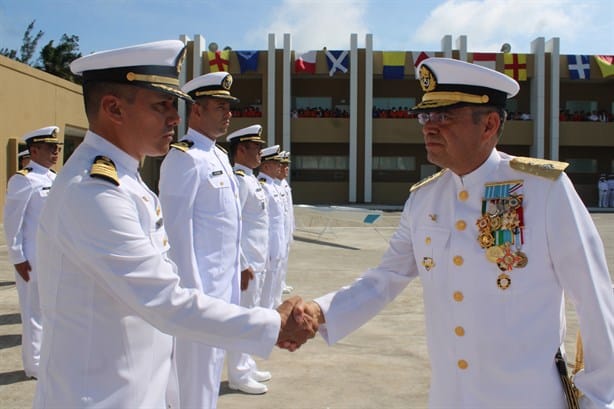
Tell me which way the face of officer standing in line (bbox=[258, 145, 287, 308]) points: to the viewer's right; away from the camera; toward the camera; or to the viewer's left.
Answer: to the viewer's right

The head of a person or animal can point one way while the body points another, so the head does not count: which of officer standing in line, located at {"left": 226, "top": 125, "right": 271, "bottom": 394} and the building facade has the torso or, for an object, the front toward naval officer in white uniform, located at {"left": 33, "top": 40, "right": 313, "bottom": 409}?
the building facade

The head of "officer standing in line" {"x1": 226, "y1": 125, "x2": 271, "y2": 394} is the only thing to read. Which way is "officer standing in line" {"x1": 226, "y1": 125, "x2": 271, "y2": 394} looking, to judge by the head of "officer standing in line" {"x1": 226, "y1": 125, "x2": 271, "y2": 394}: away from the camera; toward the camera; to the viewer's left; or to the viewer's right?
to the viewer's right

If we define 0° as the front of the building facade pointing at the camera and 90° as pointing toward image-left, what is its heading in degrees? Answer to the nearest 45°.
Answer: approximately 0°

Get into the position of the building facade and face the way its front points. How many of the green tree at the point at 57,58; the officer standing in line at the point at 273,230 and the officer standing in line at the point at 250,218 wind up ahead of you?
2

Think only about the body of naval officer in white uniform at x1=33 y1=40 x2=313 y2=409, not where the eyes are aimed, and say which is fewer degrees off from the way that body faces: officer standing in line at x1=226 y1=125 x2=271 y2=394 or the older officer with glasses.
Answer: the older officer with glasses

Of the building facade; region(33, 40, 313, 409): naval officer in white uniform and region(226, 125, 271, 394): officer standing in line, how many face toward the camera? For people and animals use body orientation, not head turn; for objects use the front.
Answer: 1

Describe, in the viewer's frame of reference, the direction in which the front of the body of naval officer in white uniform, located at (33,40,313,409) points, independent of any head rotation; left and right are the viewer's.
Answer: facing to the right of the viewer

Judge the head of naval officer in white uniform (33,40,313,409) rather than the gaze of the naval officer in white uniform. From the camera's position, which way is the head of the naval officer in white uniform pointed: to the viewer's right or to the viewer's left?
to the viewer's right

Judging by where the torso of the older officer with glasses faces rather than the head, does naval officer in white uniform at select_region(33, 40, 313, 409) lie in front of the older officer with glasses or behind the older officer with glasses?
in front

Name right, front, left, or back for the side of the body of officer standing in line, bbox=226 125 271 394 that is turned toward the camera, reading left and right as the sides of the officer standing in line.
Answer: right

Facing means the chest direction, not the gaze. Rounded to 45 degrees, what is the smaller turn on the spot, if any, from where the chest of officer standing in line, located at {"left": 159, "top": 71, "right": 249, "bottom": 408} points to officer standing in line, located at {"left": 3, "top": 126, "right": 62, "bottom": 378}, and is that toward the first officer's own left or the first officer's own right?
approximately 180°

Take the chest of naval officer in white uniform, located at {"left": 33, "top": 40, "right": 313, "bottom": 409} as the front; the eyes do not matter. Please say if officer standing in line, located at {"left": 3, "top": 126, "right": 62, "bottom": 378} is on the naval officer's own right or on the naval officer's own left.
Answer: on the naval officer's own left
